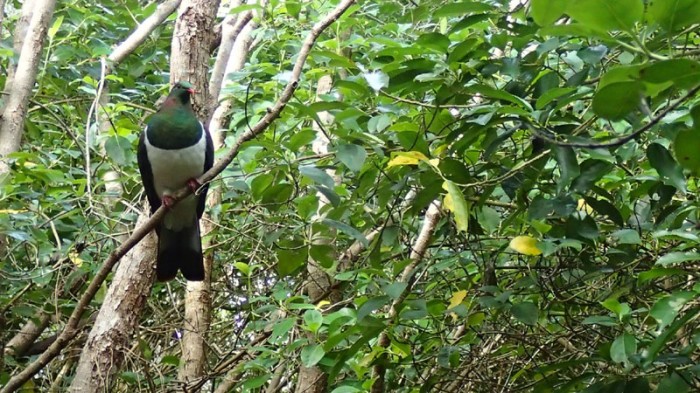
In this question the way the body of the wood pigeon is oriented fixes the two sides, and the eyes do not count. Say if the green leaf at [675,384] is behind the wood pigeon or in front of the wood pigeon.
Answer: in front

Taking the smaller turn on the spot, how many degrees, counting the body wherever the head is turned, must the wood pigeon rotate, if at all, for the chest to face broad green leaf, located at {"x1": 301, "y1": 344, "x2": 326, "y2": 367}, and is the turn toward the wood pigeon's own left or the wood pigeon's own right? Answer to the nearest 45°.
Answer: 0° — it already faces it

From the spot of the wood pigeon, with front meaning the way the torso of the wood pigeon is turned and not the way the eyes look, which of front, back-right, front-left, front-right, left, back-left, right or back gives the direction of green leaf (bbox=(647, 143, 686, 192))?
front-left

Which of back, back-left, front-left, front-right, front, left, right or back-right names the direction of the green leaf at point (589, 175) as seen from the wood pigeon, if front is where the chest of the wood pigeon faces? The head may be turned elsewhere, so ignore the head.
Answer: front-left

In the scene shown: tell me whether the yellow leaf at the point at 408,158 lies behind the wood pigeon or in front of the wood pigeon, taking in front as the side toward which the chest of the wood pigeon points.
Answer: in front

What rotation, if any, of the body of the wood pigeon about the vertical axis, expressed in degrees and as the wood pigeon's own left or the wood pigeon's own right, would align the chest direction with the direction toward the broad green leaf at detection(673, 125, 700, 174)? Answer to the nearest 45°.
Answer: approximately 45° to the wood pigeon's own left

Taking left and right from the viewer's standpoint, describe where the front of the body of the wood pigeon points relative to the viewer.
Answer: facing the viewer
